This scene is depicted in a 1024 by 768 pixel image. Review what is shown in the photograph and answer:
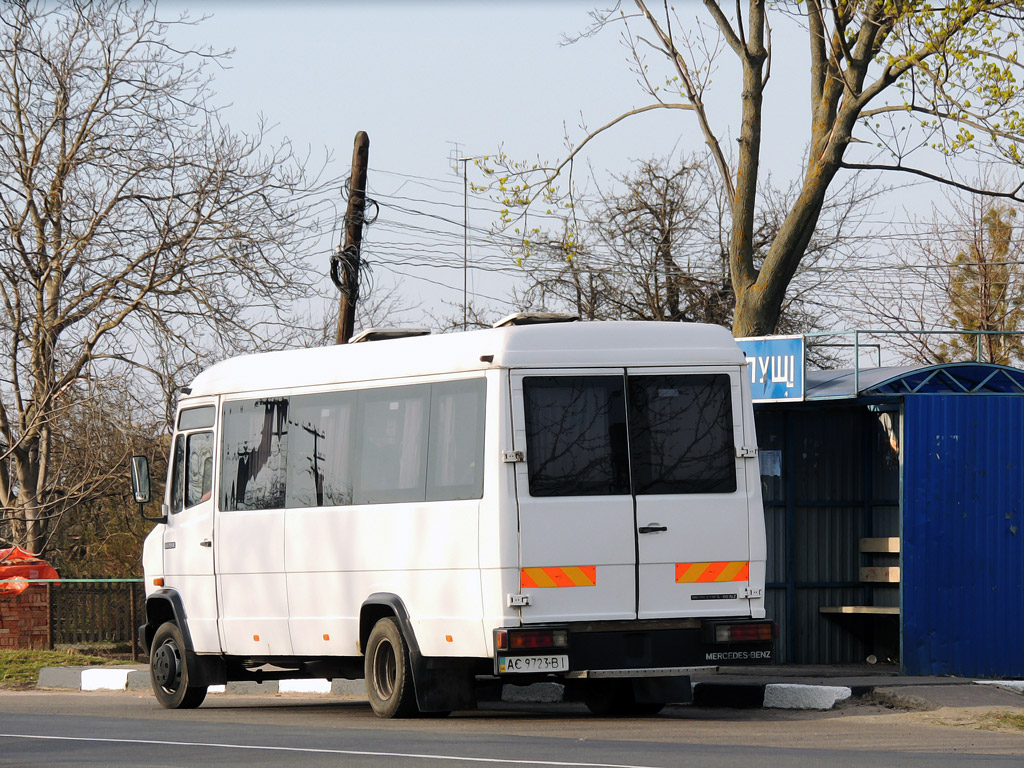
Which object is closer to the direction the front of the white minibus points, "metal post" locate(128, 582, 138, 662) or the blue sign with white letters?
the metal post

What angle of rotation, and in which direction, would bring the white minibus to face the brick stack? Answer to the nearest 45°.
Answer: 0° — it already faces it

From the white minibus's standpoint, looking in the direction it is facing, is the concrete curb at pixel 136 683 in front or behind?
in front

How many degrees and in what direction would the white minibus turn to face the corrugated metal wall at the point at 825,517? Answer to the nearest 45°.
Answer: approximately 90° to its right

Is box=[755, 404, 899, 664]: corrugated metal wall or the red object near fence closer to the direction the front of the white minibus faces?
the red object near fence

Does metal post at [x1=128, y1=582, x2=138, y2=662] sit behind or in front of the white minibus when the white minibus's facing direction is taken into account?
in front

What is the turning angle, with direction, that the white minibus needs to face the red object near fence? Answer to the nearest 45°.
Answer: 0° — it already faces it

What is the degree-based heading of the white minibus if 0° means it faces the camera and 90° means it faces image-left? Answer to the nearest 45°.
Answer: approximately 135°

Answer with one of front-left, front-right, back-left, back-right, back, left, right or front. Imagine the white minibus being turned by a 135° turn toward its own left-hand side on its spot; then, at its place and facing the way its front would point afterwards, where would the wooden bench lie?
back-left

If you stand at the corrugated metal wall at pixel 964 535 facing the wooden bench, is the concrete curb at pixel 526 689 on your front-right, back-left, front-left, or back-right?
front-left

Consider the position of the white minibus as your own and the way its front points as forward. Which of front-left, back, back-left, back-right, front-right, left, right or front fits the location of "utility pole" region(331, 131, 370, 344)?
front-right

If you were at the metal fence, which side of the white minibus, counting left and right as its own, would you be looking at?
front

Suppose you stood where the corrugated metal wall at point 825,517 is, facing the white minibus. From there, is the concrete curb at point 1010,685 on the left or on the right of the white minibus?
left

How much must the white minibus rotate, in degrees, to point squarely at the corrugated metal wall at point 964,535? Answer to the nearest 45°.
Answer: approximately 90° to its right
